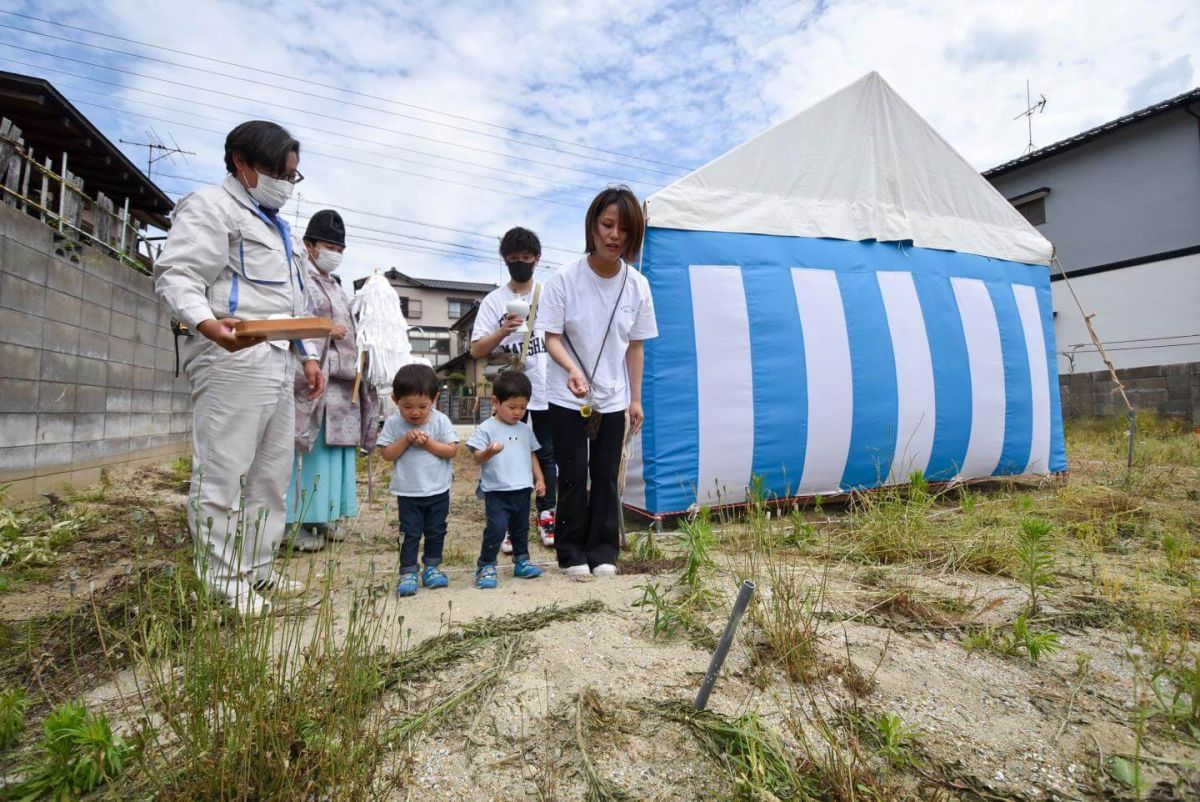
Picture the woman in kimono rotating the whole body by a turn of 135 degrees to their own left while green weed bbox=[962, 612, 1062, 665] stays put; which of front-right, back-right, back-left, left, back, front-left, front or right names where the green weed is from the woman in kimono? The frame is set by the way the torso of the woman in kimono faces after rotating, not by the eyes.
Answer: back-right

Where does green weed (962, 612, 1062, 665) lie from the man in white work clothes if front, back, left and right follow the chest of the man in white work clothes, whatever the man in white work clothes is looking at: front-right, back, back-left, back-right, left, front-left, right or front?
front

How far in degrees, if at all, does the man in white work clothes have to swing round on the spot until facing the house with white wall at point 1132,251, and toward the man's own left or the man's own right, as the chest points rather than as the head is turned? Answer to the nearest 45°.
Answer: approximately 45° to the man's own left

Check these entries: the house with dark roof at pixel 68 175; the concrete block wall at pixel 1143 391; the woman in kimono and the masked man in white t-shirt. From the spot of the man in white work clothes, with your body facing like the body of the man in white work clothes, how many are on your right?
0

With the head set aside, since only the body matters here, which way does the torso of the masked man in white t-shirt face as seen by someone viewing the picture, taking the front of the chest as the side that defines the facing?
toward the camera

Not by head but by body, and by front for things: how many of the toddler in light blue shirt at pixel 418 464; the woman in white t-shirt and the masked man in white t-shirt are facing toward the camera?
3

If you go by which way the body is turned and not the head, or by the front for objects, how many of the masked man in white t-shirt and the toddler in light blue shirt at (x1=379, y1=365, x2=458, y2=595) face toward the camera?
2

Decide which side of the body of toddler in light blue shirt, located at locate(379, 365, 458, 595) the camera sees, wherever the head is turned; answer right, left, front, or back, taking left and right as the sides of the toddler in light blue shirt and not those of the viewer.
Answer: front

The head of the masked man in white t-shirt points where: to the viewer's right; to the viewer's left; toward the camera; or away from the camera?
toward the camera

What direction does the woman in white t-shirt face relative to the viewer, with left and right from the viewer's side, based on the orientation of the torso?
facing the viewer

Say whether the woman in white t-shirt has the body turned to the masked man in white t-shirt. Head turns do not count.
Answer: no

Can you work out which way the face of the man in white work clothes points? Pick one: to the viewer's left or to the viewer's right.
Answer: to the viewer's right

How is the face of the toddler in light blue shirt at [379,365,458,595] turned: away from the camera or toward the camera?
toward the camera

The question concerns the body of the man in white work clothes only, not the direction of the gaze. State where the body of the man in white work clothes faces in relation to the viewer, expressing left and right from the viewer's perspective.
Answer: facing the viewer and to the right of the viewer

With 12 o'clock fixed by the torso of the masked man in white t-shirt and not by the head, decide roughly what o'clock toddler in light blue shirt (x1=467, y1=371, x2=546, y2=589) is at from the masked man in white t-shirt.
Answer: The toddler in light blue shirt is roughly at 12 o'clock from the masked man in white t-shirt.

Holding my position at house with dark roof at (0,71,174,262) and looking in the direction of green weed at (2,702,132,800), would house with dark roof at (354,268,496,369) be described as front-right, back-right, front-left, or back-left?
back-left

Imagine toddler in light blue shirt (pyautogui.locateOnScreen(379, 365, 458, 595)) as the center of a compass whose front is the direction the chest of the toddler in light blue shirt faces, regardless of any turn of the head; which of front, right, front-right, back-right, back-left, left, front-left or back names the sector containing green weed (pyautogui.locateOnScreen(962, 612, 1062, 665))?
front-left

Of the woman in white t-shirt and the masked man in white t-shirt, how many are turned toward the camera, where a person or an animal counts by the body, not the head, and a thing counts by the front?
2
